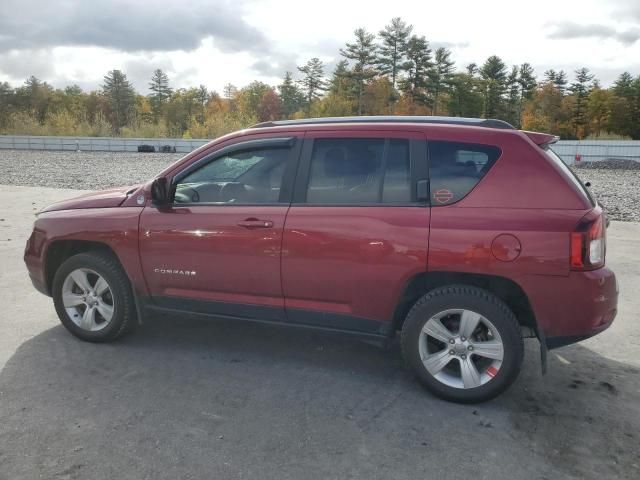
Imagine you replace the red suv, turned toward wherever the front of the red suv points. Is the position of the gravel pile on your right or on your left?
on your right

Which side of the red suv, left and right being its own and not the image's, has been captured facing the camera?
left
